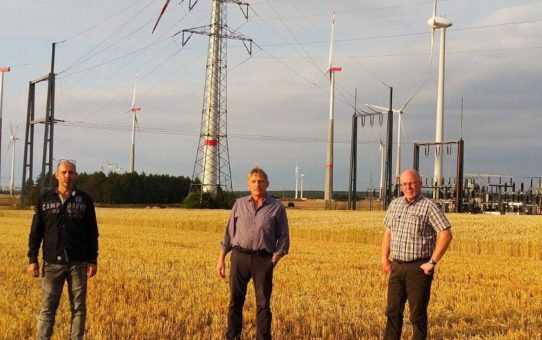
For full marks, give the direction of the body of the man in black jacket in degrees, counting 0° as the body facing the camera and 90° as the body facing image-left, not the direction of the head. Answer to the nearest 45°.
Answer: approximately 0°

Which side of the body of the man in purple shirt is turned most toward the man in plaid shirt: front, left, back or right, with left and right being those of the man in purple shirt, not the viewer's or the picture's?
left

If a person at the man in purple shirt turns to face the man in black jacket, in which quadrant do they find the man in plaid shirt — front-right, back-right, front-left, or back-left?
back-left

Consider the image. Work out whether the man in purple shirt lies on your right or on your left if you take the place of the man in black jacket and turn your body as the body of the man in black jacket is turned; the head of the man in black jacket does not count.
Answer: on your left

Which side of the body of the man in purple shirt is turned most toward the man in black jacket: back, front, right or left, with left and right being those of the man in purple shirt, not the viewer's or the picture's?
right

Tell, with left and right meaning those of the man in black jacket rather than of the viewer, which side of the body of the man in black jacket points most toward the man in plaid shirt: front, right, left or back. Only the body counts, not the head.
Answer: left
